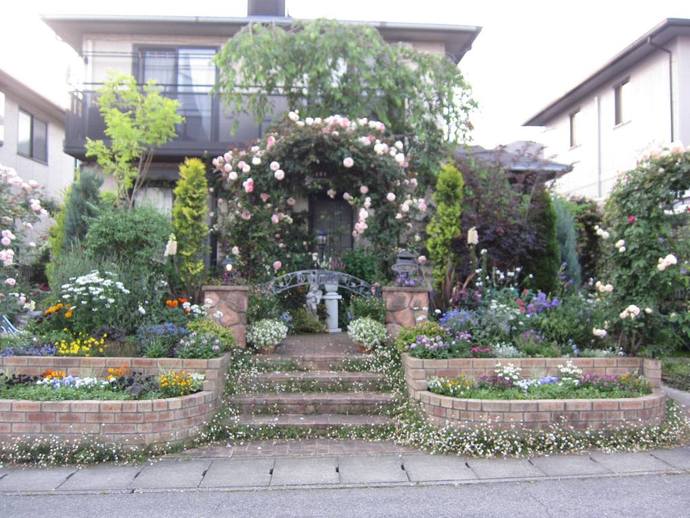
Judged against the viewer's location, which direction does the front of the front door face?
facing the viewer

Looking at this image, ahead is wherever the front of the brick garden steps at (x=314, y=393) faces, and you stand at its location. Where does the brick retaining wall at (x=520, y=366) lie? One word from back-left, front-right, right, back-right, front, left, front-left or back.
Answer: left

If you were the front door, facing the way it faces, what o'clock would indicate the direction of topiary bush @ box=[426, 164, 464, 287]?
The topiary bush is roughly at 11 o'clock from the front door.

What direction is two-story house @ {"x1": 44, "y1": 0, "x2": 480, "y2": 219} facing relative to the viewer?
toward the camera

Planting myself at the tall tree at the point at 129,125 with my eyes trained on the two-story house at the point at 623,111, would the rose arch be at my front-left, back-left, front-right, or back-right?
front-right

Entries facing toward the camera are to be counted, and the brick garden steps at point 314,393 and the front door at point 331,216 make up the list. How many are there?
2

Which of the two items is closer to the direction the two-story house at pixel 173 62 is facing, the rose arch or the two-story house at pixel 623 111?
the rose arch

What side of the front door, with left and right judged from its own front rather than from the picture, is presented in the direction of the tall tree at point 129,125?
right

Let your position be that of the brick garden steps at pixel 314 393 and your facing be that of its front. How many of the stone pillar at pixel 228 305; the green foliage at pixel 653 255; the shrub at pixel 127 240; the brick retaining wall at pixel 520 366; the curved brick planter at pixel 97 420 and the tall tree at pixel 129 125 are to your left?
2

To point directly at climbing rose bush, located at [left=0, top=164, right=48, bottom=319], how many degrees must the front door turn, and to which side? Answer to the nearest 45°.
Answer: approximately 45° to its right

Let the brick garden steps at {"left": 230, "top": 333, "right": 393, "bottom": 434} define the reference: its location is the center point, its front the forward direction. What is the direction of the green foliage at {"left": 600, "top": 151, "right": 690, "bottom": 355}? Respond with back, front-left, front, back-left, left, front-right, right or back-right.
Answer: left

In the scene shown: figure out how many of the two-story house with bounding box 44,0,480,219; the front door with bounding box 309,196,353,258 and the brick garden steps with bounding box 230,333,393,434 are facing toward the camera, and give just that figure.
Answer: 3

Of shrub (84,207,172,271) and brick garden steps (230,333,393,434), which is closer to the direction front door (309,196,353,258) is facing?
the brick garden steps

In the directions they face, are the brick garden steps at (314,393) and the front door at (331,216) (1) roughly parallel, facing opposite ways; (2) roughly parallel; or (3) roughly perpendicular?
roughly parallel

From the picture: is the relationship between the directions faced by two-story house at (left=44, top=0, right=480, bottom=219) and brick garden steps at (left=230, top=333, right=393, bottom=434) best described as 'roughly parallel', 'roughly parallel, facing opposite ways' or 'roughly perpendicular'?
roughly parallel

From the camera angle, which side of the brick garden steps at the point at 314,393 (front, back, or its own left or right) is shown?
front
